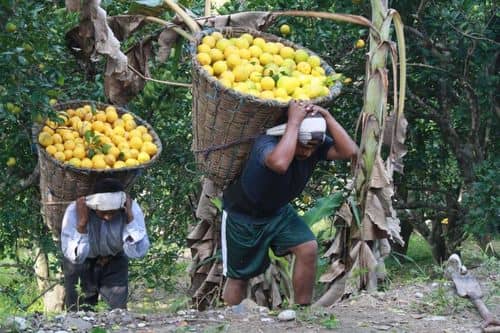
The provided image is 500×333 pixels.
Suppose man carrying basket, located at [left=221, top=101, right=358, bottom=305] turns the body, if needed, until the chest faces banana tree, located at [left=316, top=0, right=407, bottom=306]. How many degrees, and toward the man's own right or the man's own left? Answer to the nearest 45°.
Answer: approximately 90° to the man's own left

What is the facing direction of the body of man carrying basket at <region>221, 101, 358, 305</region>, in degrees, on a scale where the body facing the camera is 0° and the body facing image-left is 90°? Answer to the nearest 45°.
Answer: approximately 315°

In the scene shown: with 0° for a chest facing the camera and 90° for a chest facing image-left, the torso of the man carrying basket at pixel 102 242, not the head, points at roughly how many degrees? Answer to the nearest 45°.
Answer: approximately 0°

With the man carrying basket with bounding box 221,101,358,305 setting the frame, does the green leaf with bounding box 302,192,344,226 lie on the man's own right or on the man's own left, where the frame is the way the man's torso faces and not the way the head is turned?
on the man's own left

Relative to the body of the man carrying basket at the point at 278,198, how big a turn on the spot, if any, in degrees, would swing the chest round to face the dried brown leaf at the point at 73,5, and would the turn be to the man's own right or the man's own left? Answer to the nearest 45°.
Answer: approximately 135° to the man's own right
